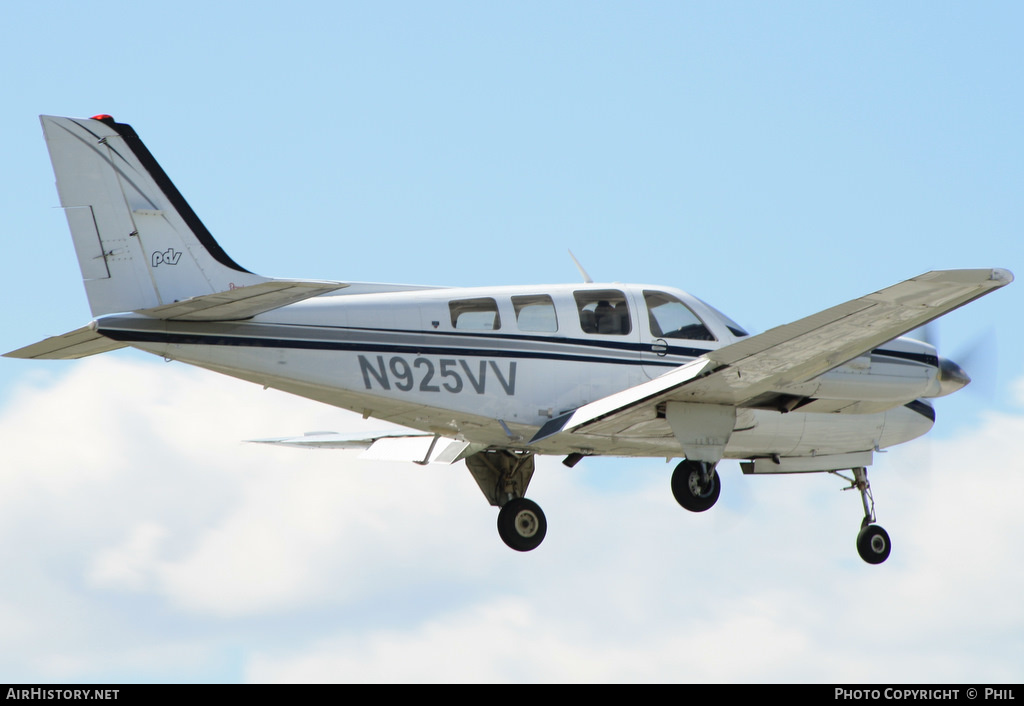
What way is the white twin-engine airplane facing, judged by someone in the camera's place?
facing away from the viewer and to the right of the viewer
